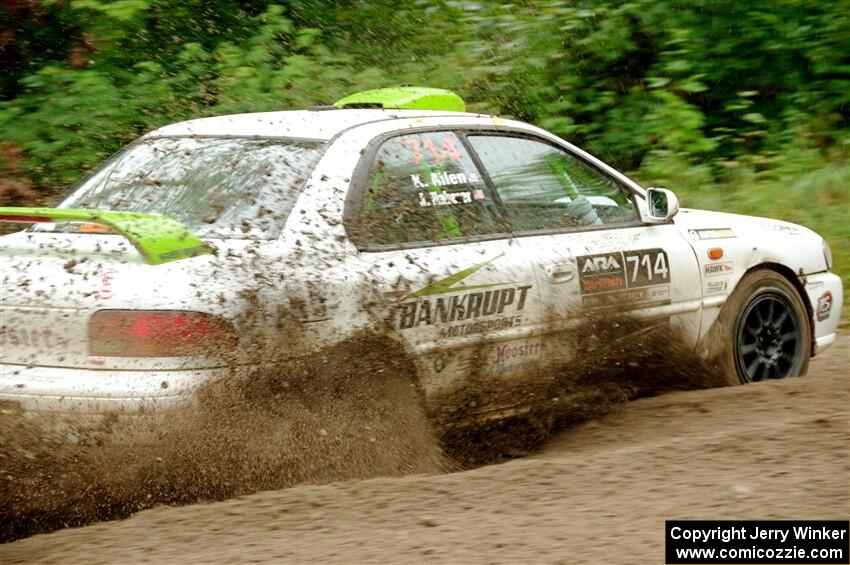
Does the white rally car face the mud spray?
no

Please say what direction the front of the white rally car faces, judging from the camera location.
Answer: facing away from the viewer and to the right of the viewer
